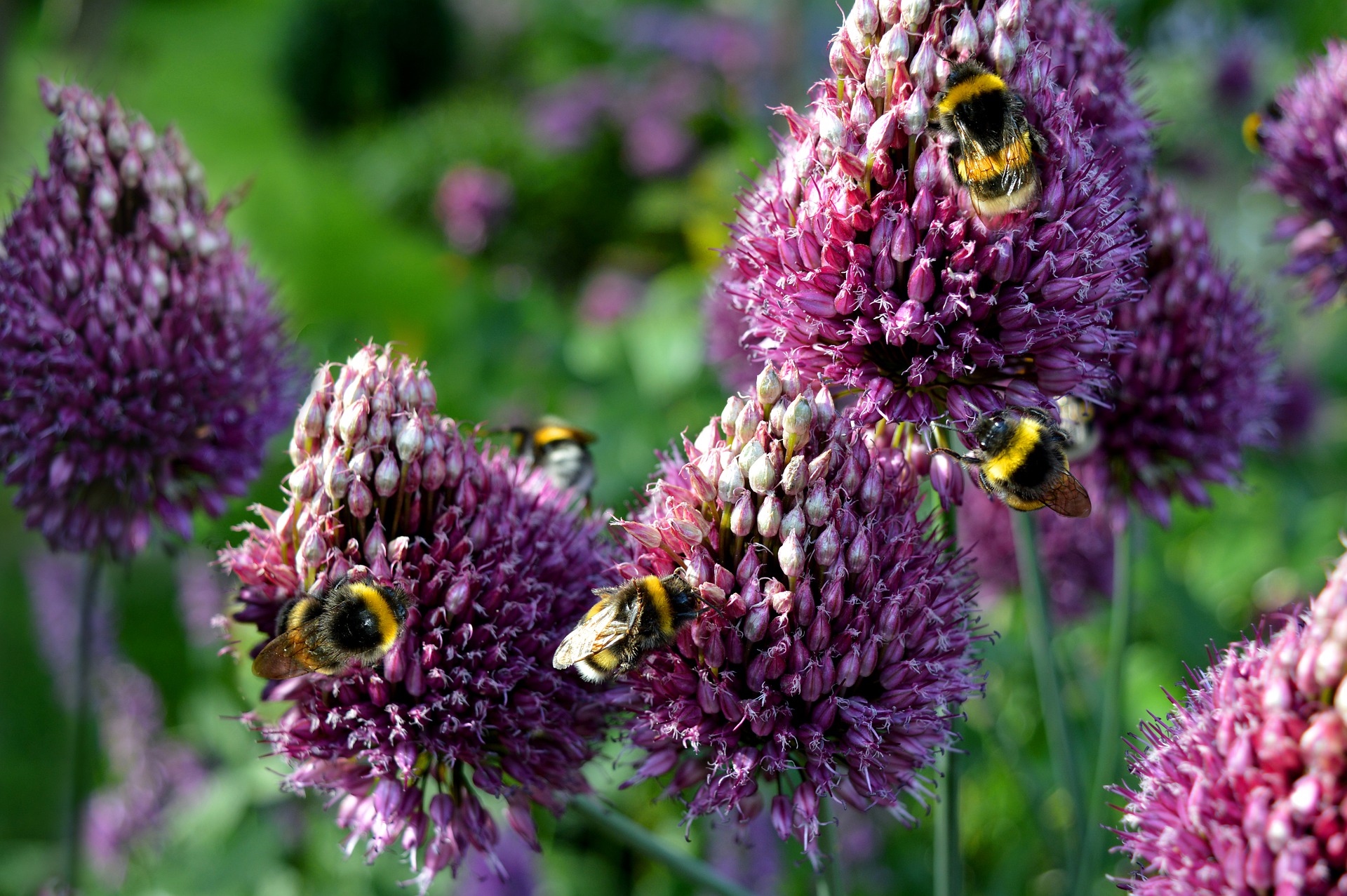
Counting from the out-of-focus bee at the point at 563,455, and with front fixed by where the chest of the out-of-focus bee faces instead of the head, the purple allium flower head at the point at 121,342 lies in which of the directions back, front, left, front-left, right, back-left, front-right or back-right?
front-left

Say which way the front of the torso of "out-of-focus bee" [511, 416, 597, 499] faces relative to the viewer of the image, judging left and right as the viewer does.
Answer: facing away from the viewer and to the left of the viewer

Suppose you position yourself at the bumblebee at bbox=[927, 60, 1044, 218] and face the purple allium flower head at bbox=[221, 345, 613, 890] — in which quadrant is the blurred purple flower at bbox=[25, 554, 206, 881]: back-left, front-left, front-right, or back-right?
front-right

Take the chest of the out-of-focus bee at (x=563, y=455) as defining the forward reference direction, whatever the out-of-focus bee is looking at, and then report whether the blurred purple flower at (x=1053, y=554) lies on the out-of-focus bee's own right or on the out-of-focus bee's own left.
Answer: on the out-of-focus bee's own right

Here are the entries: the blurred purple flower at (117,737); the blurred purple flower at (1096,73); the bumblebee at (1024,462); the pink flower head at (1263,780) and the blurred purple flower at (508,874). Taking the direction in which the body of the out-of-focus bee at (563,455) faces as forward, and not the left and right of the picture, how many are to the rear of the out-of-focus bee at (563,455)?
3
